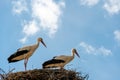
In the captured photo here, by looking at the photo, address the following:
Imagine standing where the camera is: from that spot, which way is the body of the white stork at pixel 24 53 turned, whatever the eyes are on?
to the viewer's right

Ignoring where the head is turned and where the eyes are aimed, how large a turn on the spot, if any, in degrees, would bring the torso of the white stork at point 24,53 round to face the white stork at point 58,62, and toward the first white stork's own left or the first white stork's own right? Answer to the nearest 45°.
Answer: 0° — it already faces it

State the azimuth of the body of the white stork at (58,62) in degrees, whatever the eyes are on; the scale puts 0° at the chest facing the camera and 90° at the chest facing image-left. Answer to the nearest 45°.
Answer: approximately 270°

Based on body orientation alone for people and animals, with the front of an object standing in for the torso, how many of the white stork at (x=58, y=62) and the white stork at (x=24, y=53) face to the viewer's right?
2

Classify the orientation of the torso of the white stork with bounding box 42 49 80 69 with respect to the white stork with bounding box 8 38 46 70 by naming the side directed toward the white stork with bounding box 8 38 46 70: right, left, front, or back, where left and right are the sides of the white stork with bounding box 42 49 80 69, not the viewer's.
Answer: back
